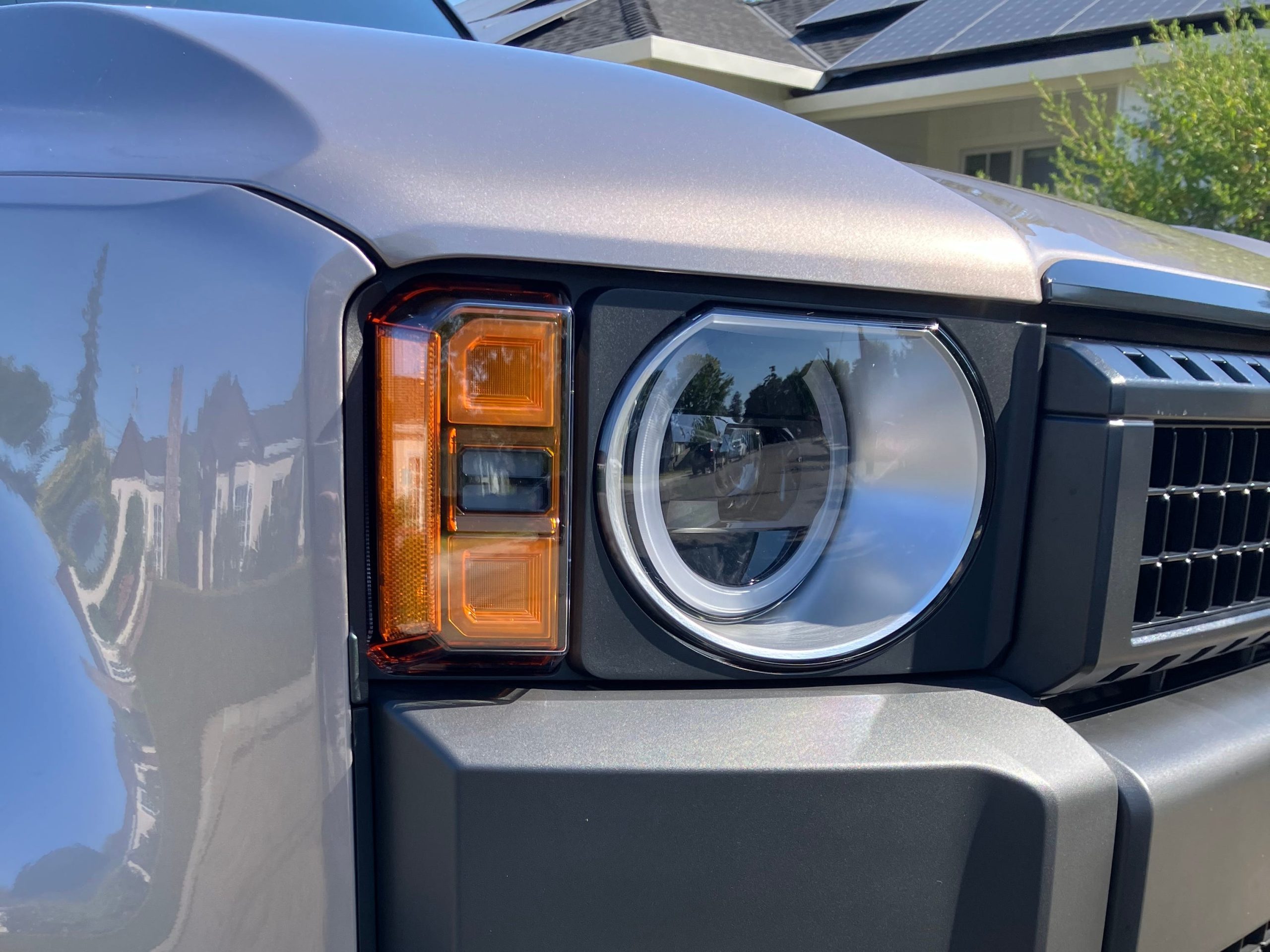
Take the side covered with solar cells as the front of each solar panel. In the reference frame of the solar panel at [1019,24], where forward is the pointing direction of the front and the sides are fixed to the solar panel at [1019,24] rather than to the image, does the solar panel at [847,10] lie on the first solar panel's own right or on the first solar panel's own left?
on the first solar panel's own right

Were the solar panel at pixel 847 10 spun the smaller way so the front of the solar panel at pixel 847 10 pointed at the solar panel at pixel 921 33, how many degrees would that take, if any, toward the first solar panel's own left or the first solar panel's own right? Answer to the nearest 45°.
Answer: approximately 90° to the first solar panel's own left

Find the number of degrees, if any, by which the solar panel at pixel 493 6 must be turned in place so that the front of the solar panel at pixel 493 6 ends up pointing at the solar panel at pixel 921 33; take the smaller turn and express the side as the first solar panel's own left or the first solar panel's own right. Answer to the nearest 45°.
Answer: approximately 135° to the first solar panel's own left

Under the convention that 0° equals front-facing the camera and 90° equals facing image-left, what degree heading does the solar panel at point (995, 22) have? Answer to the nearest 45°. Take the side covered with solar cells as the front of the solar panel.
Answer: approximately 45°
